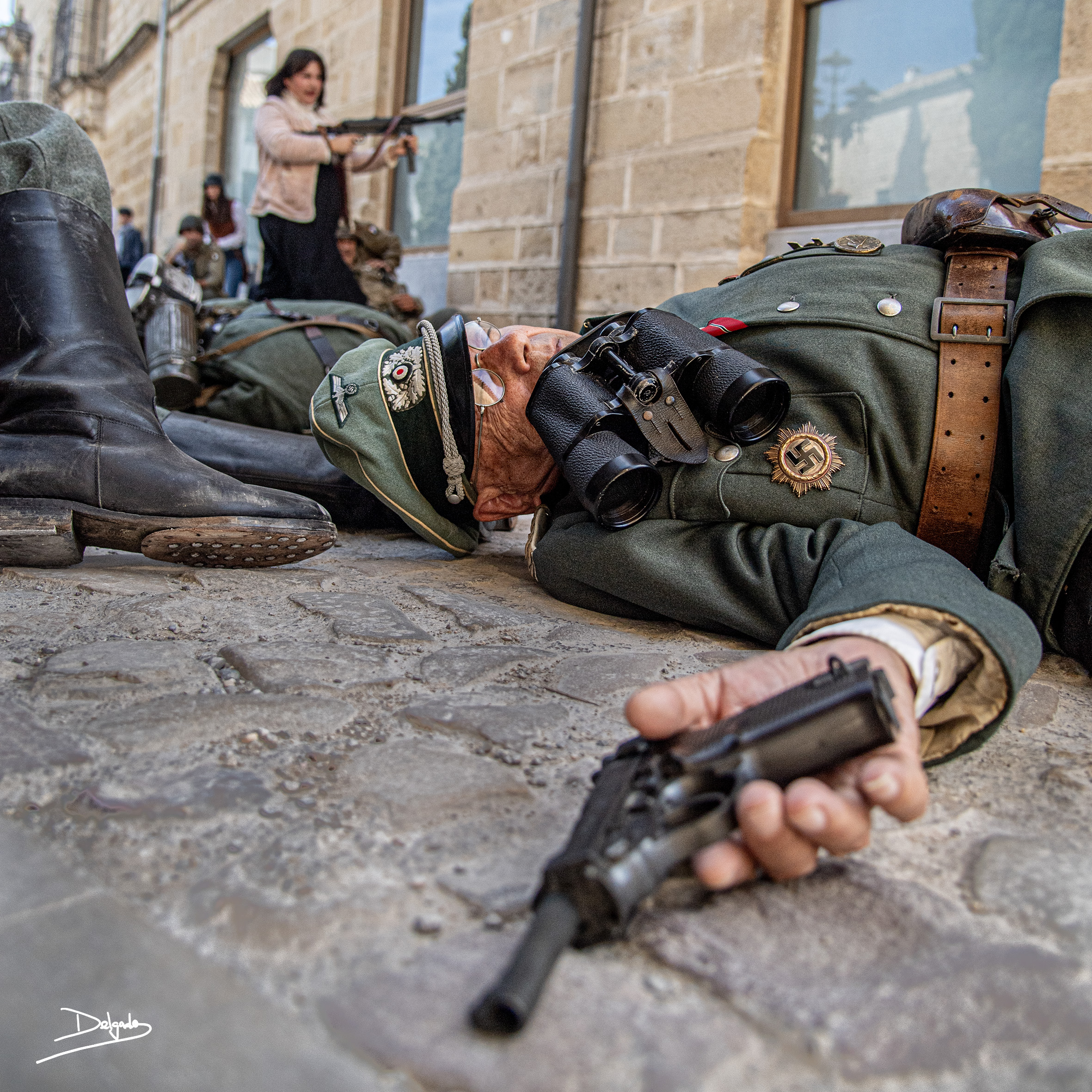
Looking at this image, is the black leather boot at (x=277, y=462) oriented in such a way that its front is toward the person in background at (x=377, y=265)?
no

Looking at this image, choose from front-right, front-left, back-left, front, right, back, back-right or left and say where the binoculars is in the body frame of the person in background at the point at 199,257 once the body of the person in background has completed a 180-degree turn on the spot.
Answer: back-right

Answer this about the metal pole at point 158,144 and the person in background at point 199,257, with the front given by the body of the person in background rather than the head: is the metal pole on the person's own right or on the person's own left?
on the person's own right

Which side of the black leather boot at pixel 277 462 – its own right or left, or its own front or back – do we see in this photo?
right

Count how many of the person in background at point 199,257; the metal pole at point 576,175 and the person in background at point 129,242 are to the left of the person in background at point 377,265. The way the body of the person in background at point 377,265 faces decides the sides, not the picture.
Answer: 1

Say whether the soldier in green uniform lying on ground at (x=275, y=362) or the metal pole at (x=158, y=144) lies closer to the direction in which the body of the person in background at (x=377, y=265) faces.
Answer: the soldier in green uniform lying on ground

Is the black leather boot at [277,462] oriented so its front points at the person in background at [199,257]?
no

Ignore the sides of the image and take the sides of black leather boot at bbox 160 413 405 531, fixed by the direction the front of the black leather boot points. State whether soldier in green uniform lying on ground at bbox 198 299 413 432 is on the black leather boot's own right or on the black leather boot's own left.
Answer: on the black leather boot's own left

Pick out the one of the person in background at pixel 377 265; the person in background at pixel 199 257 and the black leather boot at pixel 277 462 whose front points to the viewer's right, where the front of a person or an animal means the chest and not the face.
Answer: the black leather boot

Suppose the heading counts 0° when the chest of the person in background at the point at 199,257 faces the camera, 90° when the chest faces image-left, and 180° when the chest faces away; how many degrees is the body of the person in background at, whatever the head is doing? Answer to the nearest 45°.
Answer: approximately 45°

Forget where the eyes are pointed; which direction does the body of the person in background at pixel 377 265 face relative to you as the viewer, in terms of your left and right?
facing the viewer and to the left of the viewer

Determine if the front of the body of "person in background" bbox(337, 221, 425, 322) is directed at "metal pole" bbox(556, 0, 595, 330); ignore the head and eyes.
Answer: no

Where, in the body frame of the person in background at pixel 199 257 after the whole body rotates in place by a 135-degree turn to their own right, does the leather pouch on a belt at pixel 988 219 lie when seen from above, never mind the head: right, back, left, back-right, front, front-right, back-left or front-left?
back

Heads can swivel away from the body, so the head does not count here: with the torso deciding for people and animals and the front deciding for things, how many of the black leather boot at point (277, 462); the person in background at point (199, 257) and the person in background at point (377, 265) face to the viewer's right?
1

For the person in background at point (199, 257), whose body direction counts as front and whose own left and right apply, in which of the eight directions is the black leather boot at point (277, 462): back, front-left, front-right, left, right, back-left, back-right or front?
front-left

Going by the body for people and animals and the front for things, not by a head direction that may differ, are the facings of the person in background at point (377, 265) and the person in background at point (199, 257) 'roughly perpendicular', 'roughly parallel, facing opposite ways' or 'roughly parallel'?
roughly parallel

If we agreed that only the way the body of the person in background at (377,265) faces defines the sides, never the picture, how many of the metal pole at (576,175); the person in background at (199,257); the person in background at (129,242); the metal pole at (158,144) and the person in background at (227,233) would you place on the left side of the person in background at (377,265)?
1

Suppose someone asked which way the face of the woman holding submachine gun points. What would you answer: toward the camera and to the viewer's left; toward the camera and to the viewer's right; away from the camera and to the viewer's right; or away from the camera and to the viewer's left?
toward the camera and to the viewer's right
